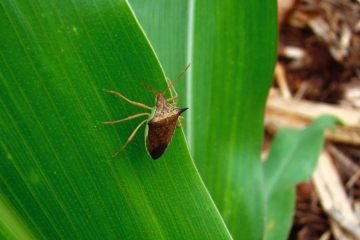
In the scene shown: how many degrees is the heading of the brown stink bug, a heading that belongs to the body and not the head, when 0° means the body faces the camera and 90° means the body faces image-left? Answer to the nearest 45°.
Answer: approximately 180°
